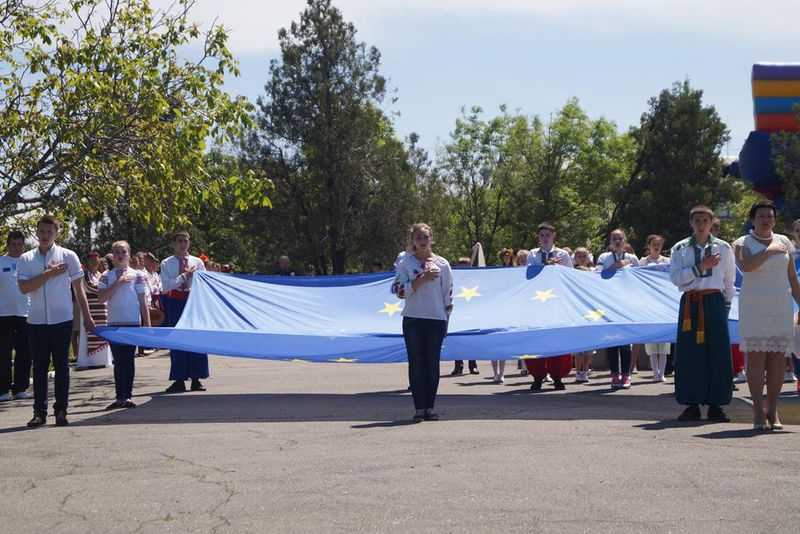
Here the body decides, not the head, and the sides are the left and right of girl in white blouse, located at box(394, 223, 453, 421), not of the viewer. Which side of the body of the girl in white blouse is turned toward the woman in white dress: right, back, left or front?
left

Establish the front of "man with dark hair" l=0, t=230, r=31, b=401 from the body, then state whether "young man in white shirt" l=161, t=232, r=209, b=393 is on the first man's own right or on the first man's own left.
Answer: on the first man's own left

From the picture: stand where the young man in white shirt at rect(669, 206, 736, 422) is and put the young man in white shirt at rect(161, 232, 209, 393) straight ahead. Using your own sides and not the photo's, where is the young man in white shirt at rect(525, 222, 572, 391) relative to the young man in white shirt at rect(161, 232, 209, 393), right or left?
right

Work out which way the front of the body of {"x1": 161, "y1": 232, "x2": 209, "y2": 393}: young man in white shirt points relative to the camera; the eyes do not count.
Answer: toward the camera

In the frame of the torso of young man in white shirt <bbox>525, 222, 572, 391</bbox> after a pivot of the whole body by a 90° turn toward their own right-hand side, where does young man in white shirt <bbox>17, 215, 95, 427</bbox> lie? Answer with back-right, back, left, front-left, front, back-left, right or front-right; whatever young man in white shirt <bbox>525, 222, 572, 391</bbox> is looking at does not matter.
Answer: front-left

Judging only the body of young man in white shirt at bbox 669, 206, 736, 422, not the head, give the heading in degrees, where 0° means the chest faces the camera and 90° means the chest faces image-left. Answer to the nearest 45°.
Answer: approximately 0°

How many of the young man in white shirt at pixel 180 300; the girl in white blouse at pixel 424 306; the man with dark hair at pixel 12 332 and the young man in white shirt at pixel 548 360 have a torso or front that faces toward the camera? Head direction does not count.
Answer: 4

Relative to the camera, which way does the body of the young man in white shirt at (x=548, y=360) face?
toward the camera

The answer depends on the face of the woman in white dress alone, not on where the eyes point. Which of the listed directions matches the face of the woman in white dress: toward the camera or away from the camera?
toward the camera

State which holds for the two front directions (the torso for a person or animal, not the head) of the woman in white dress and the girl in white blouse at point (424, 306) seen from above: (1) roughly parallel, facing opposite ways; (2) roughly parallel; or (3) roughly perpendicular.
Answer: roughly parallel

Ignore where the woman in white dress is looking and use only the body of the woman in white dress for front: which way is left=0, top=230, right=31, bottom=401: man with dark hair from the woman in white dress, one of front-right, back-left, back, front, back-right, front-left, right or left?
right

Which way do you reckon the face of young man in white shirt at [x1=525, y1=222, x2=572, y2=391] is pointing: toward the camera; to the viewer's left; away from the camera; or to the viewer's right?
toward the camera

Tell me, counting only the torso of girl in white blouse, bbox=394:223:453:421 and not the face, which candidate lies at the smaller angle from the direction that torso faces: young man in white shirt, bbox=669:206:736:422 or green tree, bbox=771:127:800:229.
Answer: the young man in white shirt

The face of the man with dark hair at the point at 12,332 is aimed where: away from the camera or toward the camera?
toward the camera

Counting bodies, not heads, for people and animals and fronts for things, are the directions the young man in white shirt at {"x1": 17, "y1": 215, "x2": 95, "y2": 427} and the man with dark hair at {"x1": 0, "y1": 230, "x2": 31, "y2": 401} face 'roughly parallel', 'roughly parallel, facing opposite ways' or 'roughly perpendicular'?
roughly parallel

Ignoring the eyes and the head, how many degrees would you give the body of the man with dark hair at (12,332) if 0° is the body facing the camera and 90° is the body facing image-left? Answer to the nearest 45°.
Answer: approximately 0°

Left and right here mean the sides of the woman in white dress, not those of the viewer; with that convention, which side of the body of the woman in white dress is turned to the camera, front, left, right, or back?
front

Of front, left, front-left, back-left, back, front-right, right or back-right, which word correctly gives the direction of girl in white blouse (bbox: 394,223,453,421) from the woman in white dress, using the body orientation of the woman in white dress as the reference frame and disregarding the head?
right
